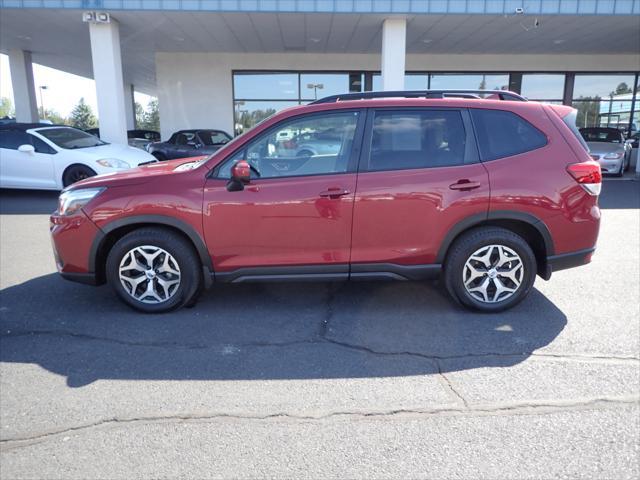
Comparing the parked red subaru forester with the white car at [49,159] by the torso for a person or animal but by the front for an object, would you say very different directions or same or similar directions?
very different directions

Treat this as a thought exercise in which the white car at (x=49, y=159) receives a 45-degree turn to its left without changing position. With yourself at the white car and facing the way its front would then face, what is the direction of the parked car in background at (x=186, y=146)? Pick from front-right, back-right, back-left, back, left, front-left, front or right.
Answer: front-left

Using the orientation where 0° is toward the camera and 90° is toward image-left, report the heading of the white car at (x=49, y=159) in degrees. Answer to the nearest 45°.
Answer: approximately 315°

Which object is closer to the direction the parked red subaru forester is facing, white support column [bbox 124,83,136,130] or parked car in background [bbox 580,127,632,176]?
the white support column

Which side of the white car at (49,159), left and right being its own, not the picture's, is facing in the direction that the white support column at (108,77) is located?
left

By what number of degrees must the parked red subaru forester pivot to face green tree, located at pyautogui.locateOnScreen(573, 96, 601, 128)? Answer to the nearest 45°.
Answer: approximately 135° to its right

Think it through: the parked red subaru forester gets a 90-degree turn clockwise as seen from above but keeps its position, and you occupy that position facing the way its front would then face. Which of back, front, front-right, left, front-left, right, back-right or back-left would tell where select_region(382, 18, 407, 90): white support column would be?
front

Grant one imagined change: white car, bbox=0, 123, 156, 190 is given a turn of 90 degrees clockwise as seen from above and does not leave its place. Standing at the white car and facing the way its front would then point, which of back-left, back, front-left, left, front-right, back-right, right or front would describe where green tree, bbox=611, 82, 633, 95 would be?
back-left

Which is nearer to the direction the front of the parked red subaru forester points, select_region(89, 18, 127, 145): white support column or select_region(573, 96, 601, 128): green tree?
the white support column

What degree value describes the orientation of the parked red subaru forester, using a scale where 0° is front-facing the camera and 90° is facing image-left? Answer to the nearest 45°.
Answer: approximately 90°

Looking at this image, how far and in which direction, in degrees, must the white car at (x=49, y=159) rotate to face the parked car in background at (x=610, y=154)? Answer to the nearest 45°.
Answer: approximately 45° to its left

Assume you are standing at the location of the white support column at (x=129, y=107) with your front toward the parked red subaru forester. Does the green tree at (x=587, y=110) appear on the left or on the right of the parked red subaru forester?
left

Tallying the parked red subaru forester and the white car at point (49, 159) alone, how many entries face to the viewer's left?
1

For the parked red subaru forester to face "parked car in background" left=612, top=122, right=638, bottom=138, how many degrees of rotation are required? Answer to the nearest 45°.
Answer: approximately 135° to its right

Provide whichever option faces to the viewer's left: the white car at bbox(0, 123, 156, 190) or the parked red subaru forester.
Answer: the parked red subaru forester
